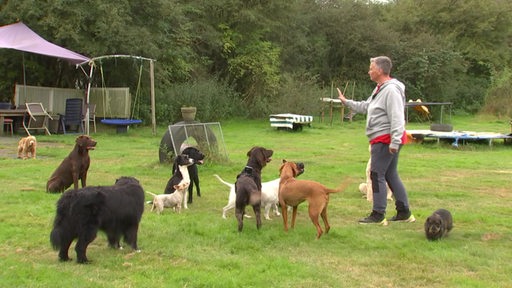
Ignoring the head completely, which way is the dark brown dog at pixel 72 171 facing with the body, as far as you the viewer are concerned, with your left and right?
facing to the right of the viewer

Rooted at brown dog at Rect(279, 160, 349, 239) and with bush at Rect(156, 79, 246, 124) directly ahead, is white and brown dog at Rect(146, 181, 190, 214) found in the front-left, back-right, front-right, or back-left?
front-left

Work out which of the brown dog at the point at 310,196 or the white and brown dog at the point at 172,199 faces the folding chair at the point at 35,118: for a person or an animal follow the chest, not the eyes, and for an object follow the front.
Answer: the brown dog

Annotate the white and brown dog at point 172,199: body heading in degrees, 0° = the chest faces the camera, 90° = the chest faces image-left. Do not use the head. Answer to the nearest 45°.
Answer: approximately 270°

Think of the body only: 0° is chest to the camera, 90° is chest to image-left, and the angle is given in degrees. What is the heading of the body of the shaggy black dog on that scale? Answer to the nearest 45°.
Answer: approximately 225°

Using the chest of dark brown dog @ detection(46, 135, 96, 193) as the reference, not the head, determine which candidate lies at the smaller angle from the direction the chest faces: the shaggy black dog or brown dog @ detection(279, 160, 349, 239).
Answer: the brown dog

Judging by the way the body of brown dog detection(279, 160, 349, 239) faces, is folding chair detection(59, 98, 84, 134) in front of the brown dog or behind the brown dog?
in front

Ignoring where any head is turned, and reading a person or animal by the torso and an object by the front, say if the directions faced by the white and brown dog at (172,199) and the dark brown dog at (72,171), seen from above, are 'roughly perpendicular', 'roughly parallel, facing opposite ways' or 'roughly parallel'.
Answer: roughly parallel

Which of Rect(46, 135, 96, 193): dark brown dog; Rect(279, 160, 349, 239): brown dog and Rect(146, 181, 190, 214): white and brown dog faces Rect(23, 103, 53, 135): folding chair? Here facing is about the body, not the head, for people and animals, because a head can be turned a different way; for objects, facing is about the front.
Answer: the brown dog

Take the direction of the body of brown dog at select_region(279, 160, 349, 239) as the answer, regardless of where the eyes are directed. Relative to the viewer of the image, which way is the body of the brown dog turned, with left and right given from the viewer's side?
facing away from the viewer and to the left of the viewer

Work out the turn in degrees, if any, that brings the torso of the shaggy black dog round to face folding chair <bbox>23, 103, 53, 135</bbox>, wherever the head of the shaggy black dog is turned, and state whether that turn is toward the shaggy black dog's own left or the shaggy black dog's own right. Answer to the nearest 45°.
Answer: approximately 45° to the shaggy black dog's own left

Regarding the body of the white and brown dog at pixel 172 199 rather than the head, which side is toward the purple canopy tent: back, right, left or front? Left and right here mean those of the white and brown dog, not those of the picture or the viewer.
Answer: left

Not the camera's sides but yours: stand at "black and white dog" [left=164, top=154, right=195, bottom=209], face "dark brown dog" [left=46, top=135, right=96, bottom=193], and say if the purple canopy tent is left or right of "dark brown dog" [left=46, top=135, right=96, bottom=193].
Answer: right

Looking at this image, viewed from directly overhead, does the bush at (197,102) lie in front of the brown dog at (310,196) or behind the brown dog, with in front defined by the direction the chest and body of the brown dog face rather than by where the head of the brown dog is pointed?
in front

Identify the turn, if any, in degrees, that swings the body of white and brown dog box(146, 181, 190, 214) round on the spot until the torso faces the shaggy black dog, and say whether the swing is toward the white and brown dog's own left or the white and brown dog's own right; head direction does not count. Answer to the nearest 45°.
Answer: approximately 90° to the white and brown dog's own right

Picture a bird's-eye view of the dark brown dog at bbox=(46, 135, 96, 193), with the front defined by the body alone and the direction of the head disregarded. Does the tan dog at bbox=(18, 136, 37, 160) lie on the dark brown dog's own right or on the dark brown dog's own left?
on the dark brown dog's own left
